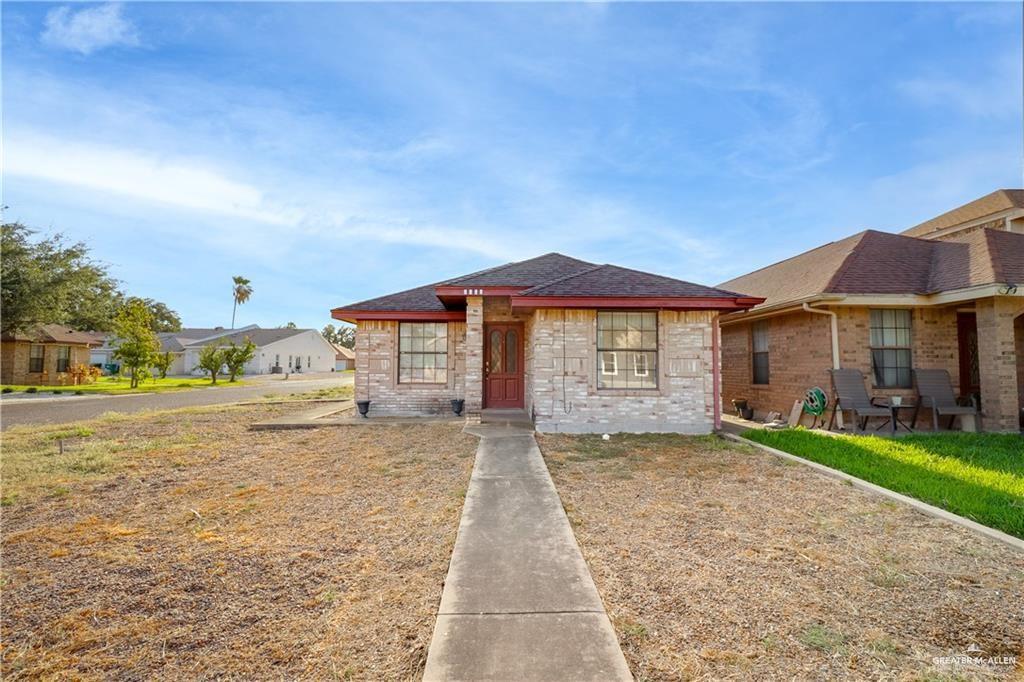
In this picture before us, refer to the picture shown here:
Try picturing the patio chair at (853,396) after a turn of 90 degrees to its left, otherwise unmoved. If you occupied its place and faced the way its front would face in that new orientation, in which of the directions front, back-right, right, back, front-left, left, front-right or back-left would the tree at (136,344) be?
back-left

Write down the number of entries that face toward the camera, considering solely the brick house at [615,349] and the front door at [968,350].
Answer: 2

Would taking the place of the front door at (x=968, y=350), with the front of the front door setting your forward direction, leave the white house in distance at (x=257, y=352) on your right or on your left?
on your right

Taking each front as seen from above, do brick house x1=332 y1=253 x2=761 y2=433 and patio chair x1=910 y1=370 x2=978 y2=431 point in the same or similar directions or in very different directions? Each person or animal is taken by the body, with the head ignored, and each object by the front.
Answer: same or similar directions

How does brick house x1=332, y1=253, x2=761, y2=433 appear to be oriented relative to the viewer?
toward the camera

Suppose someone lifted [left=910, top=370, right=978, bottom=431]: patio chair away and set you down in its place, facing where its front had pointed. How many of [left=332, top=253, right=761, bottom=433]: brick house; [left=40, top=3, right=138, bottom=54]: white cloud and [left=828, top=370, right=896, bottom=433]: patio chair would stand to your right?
3

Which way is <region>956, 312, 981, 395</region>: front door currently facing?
toward the camera

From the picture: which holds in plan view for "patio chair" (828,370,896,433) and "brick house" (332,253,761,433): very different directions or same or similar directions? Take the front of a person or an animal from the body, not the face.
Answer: same or similar directions

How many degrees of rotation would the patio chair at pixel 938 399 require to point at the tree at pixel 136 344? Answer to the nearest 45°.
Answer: approximately 135° to its right

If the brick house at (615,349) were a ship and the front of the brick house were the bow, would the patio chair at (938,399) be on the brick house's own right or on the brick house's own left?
on the brick house's own left

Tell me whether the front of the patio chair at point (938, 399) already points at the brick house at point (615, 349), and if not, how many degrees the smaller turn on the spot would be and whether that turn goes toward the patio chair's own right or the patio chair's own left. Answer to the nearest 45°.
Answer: approximately 90° to the patio chair's own right

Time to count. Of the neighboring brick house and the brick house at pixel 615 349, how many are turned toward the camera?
2

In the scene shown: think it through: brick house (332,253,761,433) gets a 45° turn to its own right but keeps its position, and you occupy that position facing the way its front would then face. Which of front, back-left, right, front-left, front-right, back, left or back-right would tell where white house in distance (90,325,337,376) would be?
right

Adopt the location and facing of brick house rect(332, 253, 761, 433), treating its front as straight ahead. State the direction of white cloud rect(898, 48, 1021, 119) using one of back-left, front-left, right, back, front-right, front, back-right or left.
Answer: left
